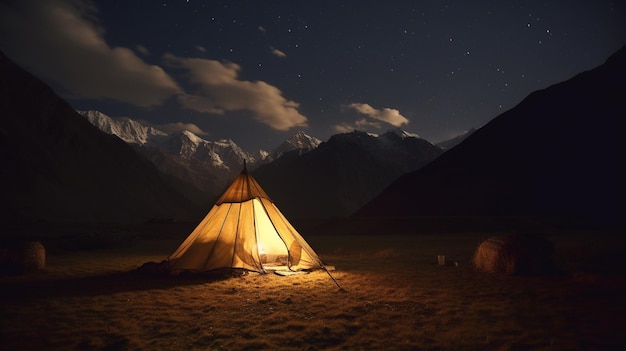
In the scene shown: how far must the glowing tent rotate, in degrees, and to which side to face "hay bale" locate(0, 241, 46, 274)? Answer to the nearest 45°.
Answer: approximately 135° to its right

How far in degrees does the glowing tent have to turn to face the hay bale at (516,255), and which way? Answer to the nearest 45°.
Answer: approximately 45° to its left

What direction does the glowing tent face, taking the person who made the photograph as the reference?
facing the viewer and to the right of the viewer
